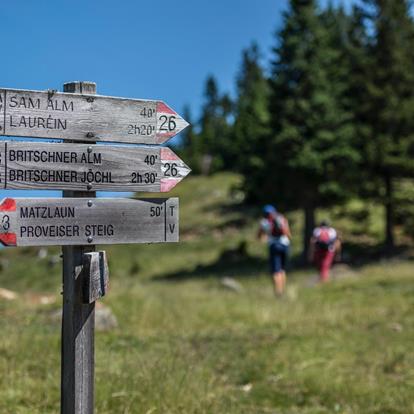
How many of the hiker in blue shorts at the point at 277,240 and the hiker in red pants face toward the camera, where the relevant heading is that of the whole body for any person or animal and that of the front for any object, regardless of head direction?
0

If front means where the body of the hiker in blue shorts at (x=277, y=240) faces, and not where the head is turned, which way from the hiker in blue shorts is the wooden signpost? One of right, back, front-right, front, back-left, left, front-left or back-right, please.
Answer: back-left

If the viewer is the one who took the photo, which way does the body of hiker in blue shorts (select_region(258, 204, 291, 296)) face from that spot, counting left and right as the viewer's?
facing away from the viewer and to the left of the viewer

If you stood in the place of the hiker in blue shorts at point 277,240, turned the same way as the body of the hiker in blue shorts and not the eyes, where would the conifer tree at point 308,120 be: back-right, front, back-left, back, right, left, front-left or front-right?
front-right

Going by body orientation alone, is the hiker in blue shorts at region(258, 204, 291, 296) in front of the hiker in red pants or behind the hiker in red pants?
behind

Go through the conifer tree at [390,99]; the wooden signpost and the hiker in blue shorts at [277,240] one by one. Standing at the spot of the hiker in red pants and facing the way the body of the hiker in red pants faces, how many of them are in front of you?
1

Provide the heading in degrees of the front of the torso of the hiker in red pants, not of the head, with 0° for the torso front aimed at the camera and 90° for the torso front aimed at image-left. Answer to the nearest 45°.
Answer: approximately 180°

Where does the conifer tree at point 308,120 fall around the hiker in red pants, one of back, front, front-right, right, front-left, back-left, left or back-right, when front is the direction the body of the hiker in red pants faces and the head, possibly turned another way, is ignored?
front

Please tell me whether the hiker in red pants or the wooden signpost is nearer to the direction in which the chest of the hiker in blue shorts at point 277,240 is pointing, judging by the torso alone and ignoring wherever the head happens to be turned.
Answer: the hiker in red pants

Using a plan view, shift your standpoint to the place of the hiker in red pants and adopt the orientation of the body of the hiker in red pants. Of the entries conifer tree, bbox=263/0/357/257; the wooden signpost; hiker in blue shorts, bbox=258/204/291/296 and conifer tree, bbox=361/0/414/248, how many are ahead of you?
2

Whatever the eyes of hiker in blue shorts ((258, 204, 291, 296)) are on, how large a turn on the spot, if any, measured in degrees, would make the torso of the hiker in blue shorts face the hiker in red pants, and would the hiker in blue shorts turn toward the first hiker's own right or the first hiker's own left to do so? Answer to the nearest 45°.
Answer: approximately 45° to the first hiker's own right
